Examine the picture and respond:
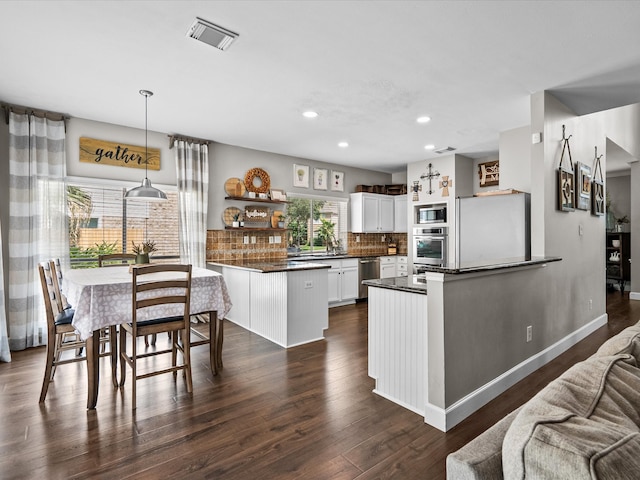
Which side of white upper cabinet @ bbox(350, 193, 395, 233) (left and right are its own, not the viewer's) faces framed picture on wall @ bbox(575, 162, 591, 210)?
front

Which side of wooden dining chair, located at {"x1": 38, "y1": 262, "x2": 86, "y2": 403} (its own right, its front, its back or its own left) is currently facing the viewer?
right

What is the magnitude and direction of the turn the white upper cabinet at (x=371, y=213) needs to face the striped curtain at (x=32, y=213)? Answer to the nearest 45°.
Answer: approximately 90° to its right

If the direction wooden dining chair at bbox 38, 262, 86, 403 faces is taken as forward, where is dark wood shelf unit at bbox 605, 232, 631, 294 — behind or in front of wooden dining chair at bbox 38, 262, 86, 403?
in front

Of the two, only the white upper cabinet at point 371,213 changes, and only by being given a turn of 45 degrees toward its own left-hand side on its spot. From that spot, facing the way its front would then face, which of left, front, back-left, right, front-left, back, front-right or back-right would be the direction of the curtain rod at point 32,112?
back-right

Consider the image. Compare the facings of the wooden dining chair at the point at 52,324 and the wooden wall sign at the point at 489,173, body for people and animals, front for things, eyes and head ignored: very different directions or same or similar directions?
very different directions

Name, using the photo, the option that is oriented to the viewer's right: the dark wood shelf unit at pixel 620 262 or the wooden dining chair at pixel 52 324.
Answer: the wooden dining chair

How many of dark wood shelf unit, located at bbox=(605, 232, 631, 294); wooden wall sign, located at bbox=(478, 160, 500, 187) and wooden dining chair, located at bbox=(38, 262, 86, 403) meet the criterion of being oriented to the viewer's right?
1

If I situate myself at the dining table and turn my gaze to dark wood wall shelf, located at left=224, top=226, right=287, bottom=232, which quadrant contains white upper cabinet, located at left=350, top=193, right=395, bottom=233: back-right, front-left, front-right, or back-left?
front-right

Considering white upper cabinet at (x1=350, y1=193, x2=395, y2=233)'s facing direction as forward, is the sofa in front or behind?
in front

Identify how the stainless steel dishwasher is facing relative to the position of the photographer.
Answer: facing the viewer and to the right of the viewer

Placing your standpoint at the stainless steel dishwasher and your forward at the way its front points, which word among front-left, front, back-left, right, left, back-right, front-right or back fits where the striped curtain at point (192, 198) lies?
right

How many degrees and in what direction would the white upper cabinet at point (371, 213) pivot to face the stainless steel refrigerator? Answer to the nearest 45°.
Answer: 0° — it already faces it

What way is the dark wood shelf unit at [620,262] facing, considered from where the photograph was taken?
facing the viewer and to the left of the viewer
